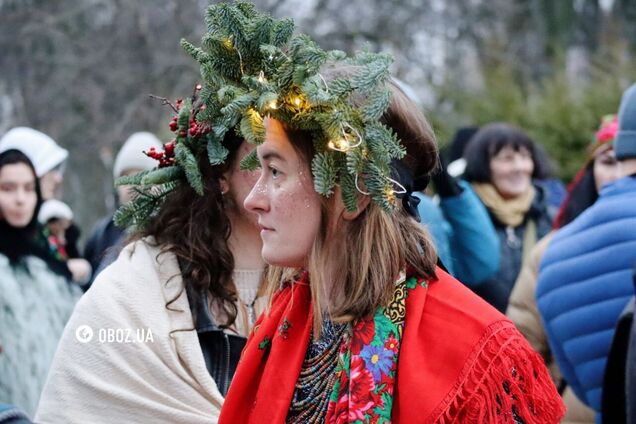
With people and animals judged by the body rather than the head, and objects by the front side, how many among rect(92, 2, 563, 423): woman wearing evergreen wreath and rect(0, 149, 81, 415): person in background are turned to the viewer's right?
0

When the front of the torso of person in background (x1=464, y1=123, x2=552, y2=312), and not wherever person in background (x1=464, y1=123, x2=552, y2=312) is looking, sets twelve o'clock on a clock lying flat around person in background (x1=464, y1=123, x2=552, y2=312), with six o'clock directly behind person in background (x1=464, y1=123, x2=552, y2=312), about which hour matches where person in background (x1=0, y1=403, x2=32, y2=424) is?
person in background (x1=0, y1=403, x2=32, y2=424) is roughly at 2 o'clock from person in background (x1=464, y1=123, x2=552, y2=312).

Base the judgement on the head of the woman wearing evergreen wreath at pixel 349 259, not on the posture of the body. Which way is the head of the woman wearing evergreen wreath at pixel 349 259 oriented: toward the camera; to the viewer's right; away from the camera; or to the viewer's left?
to the viewer's left

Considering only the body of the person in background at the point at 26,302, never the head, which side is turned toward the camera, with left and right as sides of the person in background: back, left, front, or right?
front

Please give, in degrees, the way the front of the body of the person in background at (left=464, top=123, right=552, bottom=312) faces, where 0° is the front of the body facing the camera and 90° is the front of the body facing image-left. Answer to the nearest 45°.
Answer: approximately 315°

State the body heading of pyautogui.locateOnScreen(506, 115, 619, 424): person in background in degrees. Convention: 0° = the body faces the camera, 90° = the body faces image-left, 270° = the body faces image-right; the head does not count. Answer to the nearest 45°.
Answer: approximately 315°

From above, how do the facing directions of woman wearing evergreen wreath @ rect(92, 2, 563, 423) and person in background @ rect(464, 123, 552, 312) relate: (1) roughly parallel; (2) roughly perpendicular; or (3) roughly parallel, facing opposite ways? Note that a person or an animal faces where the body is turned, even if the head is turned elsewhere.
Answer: roughly perpendicular

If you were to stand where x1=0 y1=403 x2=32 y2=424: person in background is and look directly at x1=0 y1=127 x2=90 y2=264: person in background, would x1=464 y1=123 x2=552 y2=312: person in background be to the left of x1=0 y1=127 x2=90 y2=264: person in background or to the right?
right

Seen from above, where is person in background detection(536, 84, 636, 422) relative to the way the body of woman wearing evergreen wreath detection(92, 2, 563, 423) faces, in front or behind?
behind

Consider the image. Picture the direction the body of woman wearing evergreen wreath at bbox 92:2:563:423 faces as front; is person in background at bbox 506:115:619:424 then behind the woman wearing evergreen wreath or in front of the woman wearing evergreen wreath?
behind

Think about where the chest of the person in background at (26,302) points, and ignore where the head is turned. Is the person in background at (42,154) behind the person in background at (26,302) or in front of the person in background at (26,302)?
behind
